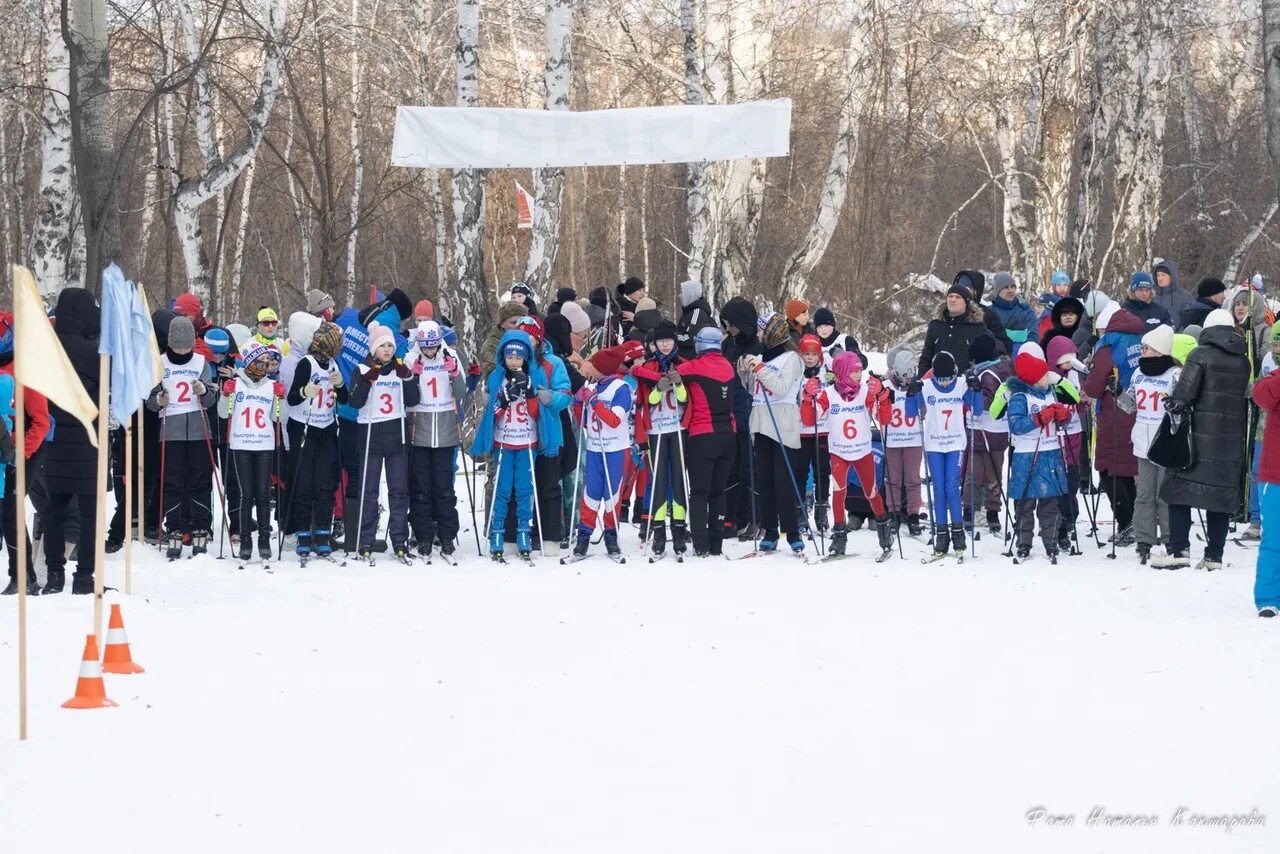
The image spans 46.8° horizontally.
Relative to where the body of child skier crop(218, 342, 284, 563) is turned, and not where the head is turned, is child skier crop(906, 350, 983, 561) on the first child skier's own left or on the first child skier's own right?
on the first child skier's own left

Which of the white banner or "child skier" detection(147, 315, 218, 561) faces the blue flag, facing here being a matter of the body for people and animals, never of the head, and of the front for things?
the child skier

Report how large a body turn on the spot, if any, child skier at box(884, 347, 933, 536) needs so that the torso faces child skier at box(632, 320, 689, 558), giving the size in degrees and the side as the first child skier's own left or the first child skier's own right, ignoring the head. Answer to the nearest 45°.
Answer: approximately 90° to the first child skier's own right

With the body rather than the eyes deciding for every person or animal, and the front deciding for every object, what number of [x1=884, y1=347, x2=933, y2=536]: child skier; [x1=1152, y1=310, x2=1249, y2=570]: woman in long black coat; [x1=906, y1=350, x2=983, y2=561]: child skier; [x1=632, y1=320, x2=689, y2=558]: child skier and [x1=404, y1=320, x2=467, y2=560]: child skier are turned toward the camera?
4

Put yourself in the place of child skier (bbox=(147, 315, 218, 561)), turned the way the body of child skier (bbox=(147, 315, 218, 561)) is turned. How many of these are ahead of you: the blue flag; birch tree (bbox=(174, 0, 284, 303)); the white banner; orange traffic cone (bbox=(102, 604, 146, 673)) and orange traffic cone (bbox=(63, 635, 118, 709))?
3

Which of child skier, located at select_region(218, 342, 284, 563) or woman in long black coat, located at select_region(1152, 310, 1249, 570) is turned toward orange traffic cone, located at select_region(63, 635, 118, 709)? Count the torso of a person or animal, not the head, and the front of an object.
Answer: the child skier

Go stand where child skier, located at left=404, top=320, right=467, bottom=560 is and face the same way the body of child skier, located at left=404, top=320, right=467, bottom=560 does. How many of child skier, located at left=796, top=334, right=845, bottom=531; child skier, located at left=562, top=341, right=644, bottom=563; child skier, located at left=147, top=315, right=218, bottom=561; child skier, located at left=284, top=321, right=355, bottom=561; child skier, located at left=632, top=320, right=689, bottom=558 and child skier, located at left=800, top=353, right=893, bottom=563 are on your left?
4

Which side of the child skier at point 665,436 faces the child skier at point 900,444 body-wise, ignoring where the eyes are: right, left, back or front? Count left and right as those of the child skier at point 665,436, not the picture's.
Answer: left

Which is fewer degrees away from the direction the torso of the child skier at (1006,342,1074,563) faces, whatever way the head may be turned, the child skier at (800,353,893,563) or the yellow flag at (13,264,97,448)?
the yellow flag

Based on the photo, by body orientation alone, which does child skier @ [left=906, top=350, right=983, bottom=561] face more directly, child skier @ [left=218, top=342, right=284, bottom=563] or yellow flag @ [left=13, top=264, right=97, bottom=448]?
the yellow flag
